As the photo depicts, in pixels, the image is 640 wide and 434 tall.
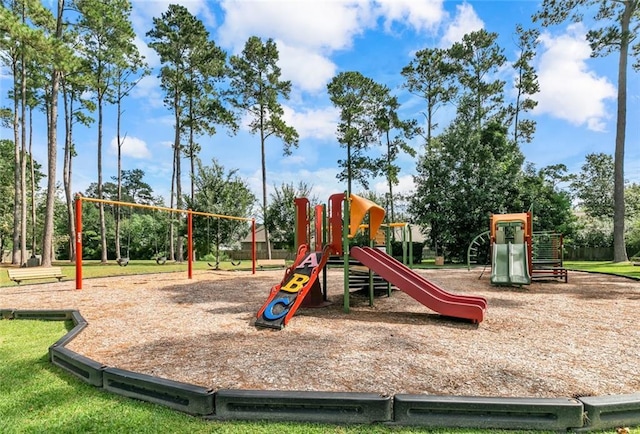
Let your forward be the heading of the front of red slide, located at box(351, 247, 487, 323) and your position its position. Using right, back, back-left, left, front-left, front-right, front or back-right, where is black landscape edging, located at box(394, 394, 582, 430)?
right

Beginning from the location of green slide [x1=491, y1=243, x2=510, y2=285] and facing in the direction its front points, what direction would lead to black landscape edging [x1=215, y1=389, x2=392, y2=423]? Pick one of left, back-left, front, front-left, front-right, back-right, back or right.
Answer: front

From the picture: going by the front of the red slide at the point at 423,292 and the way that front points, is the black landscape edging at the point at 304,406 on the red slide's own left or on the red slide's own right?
on the red slide's own right

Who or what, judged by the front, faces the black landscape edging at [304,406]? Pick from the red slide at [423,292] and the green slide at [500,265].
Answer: the green slide

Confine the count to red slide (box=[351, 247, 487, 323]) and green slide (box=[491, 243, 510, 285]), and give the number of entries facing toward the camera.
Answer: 1

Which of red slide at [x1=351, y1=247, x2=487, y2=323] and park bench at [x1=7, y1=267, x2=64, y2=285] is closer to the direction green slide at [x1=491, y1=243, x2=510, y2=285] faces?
the red slide

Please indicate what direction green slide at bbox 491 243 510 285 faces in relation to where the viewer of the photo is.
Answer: facing the viewer

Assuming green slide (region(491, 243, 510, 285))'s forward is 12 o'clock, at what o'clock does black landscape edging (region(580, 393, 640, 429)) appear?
The black landscape edging is roughly at 12 o'clock from the green slide.

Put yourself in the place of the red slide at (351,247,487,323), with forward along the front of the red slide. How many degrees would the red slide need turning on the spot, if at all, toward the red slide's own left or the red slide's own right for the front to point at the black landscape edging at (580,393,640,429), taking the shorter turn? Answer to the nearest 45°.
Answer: approximately 90° to the red slide's own right

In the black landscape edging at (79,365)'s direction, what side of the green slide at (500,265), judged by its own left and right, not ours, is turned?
front

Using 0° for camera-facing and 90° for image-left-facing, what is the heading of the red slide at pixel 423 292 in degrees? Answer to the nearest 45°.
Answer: approximately 270°

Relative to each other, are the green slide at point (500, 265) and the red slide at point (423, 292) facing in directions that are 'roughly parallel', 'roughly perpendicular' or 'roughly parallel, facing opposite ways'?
roughly perpendicular
